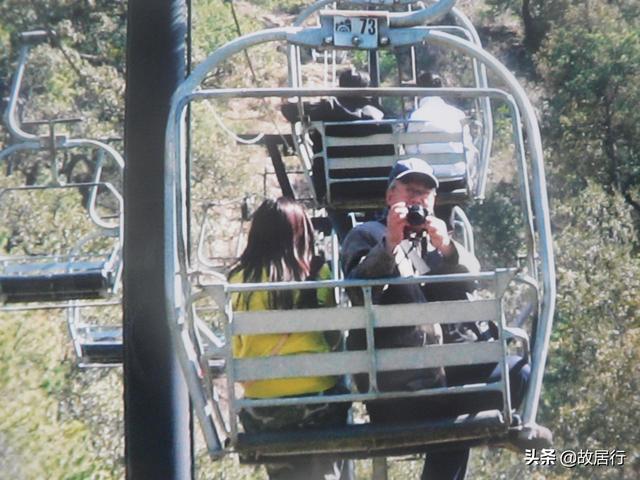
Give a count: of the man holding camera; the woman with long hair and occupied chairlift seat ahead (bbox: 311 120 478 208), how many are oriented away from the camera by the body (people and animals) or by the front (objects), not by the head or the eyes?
2

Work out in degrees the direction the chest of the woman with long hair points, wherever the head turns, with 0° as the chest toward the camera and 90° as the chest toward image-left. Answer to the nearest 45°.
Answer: approximately 180°

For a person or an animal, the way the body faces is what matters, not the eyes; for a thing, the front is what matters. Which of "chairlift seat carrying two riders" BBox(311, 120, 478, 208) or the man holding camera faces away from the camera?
the chairlift seat carrying two riders

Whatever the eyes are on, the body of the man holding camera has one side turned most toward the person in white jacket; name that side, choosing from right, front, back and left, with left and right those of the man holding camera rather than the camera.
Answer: back

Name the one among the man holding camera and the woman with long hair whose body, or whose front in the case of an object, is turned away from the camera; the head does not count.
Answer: the woman with long hair

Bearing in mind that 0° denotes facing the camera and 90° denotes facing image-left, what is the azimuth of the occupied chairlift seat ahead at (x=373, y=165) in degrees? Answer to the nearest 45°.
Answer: approximately 180°

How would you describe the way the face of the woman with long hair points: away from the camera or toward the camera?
away from the camera

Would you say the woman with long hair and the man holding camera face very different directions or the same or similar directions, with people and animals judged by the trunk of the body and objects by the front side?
very different directions

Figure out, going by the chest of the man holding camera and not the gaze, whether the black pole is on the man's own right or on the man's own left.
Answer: on the man's own right
